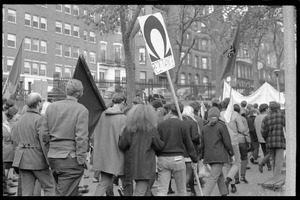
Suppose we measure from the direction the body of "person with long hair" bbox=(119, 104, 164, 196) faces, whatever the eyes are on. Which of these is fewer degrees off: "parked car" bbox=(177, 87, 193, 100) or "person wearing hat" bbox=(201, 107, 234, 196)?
the parked car

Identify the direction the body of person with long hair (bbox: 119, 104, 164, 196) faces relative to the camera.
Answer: away from the camera

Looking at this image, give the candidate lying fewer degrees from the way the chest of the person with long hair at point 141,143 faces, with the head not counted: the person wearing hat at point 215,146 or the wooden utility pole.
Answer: the person wearing hat

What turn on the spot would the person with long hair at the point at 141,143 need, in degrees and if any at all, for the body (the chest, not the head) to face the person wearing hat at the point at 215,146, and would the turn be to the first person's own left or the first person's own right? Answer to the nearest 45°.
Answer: approximately 45° to the first person's own right

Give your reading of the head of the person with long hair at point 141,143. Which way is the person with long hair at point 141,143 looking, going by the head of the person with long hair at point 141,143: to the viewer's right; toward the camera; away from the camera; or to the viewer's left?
away from the camera

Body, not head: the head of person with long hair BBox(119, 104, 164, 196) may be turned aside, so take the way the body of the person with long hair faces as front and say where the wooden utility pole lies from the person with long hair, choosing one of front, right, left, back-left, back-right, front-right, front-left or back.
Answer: back-right

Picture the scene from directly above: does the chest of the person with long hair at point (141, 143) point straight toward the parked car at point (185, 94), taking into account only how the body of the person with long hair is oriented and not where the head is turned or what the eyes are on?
yes
